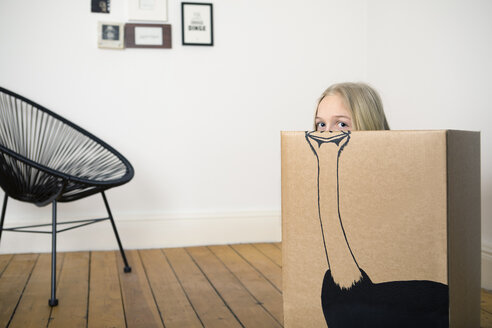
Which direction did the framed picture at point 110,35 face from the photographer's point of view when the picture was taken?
facing the viewer

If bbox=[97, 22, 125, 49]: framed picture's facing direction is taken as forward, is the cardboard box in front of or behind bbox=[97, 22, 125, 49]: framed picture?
in front

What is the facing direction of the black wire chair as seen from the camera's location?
facing the viewer and to the right of the viewer

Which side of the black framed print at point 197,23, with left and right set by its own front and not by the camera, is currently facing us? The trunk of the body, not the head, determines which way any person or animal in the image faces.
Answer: front

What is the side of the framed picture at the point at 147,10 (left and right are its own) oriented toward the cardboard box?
front

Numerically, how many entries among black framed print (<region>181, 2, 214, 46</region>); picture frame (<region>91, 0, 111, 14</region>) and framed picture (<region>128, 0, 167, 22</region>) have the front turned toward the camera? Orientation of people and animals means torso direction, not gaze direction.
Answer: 3
